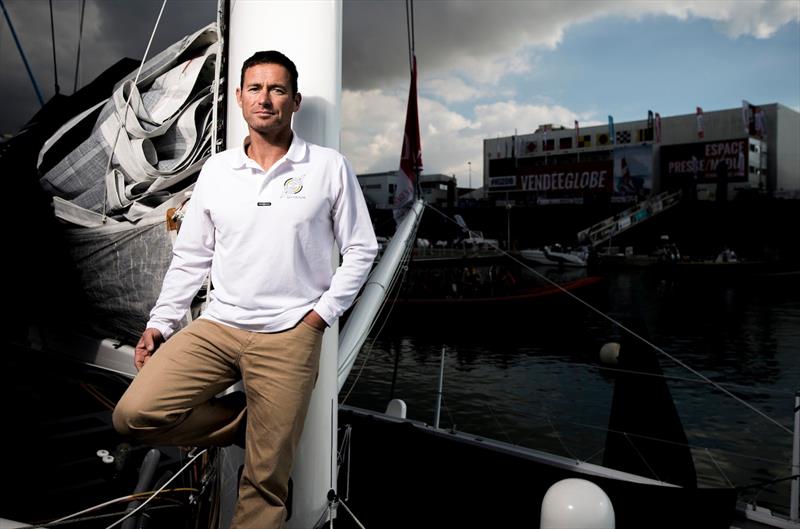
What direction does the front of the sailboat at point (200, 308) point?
to the viewer's right

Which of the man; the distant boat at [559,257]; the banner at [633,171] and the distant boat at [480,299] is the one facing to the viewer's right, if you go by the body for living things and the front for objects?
the distant boat at [480,299]

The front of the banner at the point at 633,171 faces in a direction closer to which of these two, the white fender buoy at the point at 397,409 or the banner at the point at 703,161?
the white fender buoy

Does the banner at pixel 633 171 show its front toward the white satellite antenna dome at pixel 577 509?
yes

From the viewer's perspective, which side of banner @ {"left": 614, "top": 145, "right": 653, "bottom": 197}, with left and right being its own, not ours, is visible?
front

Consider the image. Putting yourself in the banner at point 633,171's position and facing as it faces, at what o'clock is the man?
The man is roughly at 12 o'clock from the banner.

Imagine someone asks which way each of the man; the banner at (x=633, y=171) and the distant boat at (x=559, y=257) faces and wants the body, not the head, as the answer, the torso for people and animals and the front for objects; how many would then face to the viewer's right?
0

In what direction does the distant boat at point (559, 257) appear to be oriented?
to the viewer's left

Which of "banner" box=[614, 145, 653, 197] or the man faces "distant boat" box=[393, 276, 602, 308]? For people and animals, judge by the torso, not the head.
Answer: the banner

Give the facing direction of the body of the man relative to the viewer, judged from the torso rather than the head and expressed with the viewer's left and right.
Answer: facing the viewer

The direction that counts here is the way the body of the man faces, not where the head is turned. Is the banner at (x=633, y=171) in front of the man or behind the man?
behind

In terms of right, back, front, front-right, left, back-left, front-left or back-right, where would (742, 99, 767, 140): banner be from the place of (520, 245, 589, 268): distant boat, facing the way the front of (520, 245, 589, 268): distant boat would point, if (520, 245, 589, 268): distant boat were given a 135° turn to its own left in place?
left

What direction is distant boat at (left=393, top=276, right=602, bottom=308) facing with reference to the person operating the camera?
facing to the right of the viewer

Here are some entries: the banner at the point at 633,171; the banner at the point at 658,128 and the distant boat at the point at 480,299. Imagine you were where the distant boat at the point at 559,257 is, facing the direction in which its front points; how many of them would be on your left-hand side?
1

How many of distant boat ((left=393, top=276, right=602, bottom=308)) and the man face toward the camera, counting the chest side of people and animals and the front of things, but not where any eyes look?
1
